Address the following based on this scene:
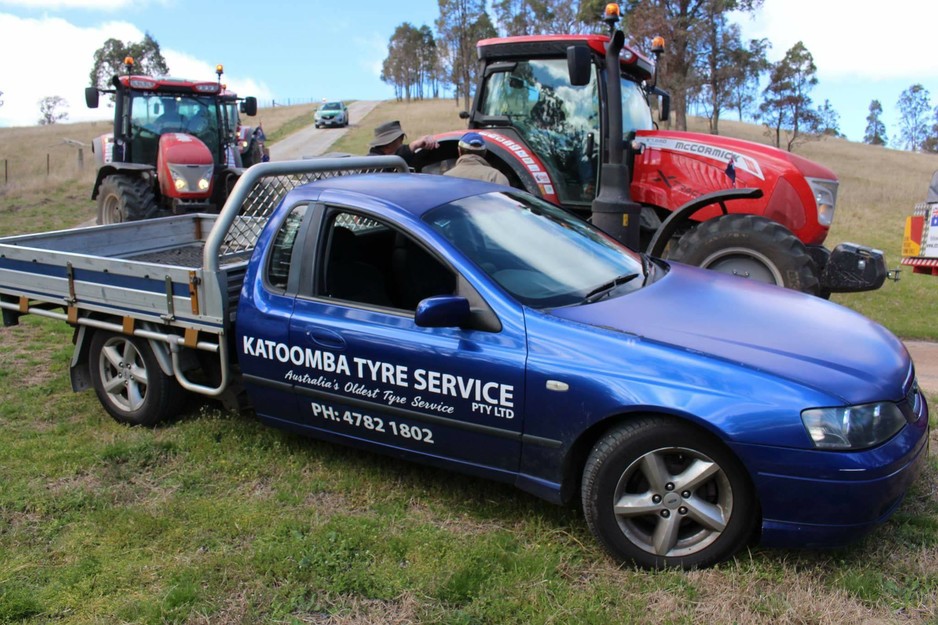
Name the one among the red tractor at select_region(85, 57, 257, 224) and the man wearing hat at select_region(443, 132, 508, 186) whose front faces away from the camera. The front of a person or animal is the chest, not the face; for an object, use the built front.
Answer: the man wearing hat

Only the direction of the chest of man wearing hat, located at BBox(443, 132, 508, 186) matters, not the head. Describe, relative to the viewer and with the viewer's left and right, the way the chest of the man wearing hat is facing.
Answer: facing away from the viewer

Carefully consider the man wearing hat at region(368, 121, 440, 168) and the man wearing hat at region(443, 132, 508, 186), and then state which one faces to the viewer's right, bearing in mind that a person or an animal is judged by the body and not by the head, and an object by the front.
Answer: the man wearing hat at region(368, 121, 440, 168)

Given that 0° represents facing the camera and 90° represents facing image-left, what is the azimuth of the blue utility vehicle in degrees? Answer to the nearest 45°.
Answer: approximately 315°

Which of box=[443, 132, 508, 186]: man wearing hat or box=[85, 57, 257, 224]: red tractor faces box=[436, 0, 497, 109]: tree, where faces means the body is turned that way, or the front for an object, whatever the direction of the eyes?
the man wearing hat

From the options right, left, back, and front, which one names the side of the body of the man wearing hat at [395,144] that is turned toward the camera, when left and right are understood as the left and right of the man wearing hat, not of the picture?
right

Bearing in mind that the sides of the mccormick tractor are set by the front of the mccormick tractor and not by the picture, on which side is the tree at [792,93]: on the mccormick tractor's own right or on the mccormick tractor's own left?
on the mccormick tractor's own left

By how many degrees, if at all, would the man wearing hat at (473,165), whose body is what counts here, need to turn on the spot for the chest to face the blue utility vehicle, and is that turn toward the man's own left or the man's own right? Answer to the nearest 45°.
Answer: approximately 180°

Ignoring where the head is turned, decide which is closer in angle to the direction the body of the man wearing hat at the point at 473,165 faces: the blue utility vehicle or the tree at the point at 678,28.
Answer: the tree
